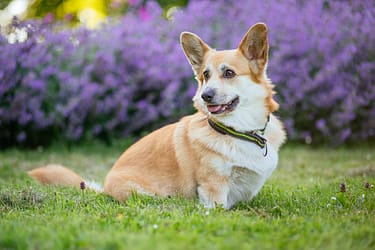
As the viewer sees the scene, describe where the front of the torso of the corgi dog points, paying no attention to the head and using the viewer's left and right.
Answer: facing the viewer and to the right of the viewer

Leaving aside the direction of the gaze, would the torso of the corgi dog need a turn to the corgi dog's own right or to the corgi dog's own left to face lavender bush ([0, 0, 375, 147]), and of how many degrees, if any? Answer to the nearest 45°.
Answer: approximately 135° to the corgi dog's own left
